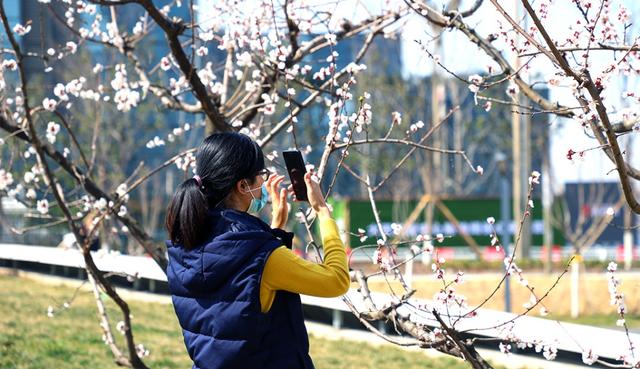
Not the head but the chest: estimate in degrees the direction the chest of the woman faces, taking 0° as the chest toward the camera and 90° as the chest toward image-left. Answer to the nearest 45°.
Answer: approximately 225°

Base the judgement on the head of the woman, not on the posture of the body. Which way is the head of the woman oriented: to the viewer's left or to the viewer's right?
to the viewer's right
